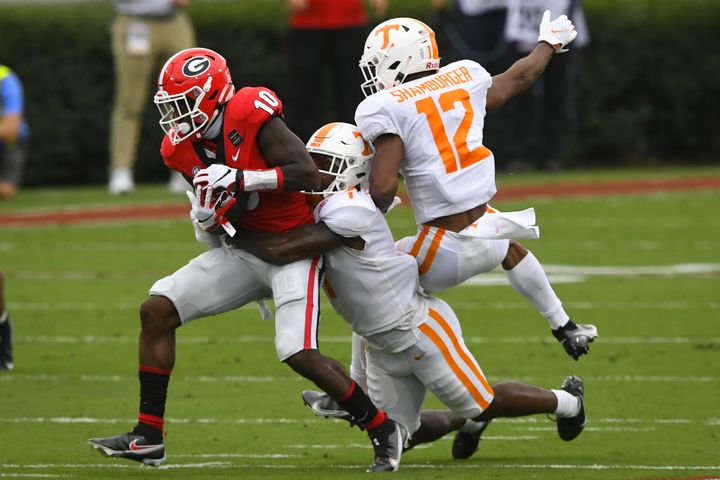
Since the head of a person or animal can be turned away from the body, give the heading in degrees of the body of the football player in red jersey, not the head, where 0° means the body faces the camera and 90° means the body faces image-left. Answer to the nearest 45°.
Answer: approximately 45°
